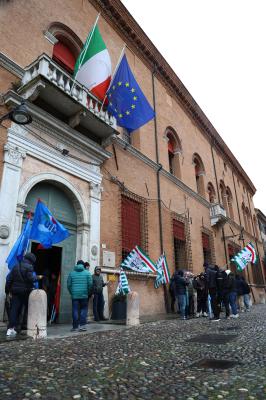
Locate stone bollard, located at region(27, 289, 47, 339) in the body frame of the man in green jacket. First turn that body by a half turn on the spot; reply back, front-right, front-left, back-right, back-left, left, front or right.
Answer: front-right

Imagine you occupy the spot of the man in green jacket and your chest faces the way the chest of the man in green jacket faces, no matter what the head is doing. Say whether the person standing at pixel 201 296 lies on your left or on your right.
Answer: on your right

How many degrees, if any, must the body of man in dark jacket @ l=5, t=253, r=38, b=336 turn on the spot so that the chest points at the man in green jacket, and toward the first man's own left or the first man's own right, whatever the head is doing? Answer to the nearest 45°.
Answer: approximately 45° to the first man's own right

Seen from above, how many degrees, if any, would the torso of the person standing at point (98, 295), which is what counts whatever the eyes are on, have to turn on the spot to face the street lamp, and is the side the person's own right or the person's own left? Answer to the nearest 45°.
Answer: approximately 45° to the person's own right

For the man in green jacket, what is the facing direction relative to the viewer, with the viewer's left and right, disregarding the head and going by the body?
facing away from the viewer

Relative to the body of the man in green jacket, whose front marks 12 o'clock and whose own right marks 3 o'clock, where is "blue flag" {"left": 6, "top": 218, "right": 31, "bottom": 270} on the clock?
The blue flag is roughly at 9 o'clock from the man in green jacket.

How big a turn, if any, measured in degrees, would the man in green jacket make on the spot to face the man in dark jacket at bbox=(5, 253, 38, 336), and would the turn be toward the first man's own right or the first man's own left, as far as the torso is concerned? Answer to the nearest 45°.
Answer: approximately 135° to the first man's own left
